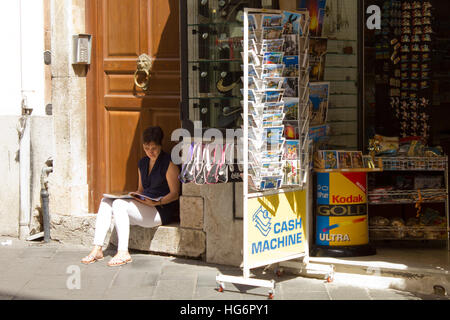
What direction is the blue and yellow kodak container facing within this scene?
toward the camera

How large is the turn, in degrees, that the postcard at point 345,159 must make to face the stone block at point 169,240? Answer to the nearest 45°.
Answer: approximately 90° to its right

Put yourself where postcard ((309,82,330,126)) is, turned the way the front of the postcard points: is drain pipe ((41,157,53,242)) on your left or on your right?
on your right

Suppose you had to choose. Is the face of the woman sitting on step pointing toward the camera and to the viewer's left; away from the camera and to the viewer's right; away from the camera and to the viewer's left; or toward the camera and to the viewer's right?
toward the camera and to the viewer's left

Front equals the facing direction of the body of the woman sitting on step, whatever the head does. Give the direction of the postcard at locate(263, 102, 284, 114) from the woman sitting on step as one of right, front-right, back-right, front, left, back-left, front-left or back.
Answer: left

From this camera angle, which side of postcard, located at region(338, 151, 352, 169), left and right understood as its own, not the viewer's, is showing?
front

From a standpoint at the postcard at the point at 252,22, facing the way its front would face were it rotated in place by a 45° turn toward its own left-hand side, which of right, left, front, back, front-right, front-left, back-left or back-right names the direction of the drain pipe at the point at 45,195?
back

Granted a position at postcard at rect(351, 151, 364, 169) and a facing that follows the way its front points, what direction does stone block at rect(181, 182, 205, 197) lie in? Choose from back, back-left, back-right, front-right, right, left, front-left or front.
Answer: right

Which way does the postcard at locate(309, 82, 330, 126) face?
toward the camera
